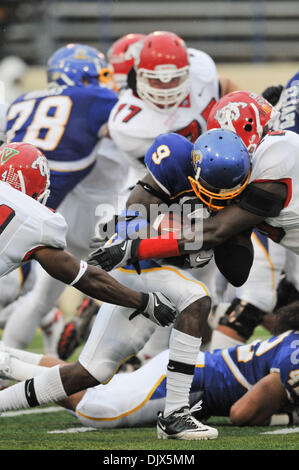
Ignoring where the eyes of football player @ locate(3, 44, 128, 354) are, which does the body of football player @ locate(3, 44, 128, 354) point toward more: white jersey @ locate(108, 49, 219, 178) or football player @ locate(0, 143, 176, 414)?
the white jersey

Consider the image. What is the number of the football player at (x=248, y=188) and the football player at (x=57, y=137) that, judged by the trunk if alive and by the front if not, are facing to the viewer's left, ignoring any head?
1

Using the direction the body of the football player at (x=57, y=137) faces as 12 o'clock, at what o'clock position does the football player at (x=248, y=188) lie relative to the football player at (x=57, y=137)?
the football player at (x=248, y=188) is roughly at 4 o'clock from the football player at (x=57, y=137).

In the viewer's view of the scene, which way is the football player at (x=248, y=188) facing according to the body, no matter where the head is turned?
to the viewer's left

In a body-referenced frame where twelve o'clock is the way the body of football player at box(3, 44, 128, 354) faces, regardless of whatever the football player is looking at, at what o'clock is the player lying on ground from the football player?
The player lying on ground is roughly at 4 o'clock from the football player.

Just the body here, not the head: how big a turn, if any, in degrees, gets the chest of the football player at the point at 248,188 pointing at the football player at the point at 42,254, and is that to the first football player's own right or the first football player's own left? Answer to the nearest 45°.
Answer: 0° — they already face them

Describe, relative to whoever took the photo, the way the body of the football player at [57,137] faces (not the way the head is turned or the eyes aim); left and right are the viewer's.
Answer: facing away from the viewer and to the right of the viewer

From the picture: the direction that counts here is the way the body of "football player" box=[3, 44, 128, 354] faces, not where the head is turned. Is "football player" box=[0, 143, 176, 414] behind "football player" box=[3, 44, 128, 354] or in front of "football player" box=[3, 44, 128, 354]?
behind

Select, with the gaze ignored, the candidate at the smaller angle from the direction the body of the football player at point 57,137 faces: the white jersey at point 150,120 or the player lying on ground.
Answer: the white jersey

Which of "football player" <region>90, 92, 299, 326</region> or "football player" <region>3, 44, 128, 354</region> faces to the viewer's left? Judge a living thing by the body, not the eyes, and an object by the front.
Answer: "football player" <region>90, 92, 299, 326</region>
